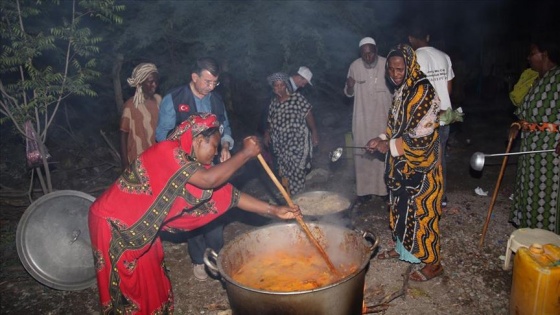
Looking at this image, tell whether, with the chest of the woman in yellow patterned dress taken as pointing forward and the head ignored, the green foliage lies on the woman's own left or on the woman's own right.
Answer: on the woman's own right

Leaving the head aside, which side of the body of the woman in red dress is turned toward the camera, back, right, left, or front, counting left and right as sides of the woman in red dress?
right

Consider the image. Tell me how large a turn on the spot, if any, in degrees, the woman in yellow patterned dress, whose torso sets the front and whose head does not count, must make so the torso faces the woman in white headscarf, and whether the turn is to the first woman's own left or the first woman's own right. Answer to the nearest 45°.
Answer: approximately 45° to the first woman's own right

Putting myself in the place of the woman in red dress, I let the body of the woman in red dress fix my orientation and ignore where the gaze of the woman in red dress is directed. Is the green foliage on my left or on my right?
on my left

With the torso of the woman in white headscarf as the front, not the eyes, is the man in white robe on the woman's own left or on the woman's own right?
on the woman's own left

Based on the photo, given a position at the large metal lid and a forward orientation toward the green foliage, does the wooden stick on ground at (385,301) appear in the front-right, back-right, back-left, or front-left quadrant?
back-right
